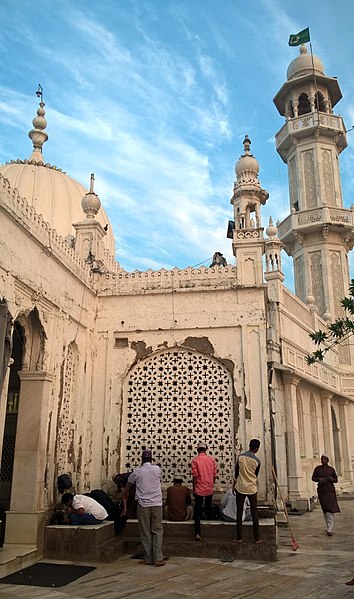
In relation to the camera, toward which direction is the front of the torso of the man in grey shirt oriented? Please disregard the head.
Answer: away from the camera

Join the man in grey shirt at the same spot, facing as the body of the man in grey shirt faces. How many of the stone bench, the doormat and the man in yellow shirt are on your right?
1

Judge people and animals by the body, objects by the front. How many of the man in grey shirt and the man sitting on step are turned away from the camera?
1
